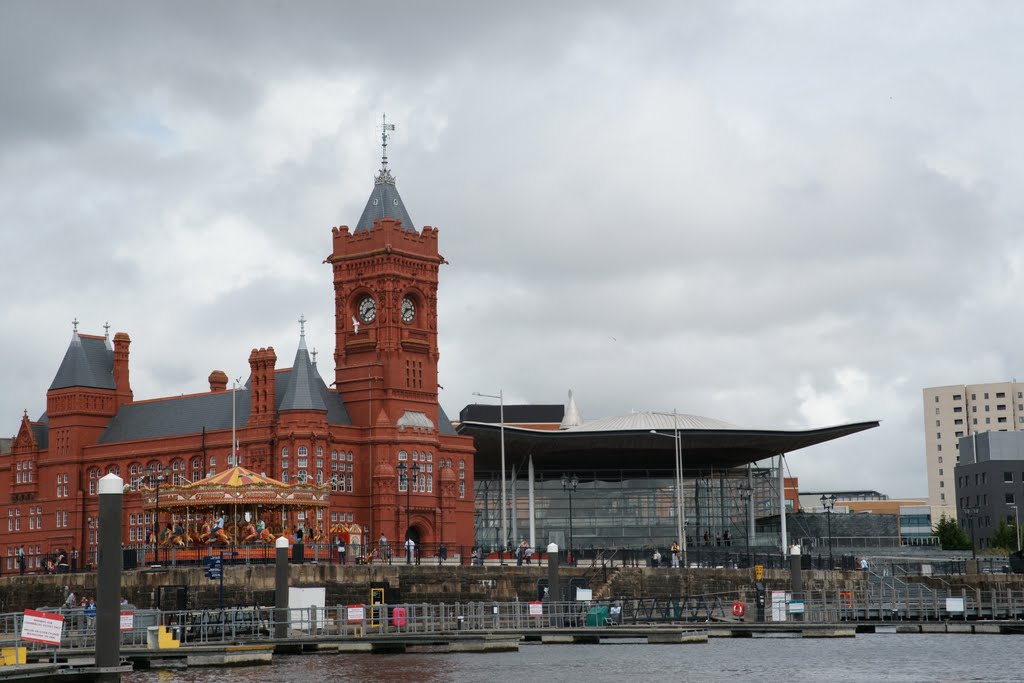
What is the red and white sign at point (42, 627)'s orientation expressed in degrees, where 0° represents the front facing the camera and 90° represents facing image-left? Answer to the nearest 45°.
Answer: approximately 0°
